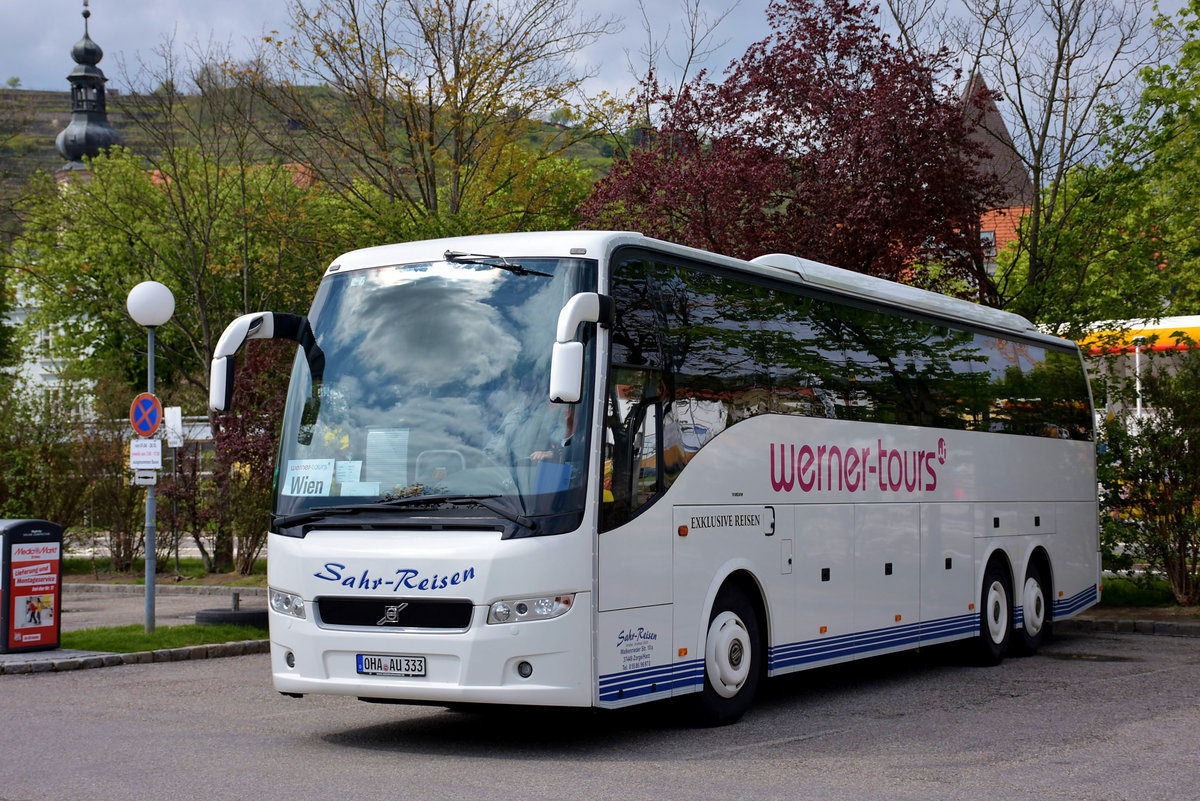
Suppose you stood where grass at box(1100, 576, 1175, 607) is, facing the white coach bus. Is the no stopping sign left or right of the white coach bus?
right

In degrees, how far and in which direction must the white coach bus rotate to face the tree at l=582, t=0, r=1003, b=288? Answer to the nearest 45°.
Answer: approximately 135° to its right

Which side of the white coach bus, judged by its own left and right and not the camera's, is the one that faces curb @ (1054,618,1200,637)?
back

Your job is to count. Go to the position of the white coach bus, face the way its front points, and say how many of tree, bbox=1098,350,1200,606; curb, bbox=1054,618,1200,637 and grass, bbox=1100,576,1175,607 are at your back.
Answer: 3

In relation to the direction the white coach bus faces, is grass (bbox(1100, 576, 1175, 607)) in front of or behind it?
behind

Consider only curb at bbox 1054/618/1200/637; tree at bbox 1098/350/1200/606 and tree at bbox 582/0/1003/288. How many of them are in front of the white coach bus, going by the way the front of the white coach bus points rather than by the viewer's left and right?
0

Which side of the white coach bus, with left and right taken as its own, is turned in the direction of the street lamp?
right

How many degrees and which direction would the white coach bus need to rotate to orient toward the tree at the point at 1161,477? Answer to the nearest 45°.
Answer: approximately 180°

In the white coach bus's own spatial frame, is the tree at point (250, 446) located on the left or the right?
on its right

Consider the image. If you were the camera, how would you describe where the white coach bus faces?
facing the viewer and to the left of the viewer

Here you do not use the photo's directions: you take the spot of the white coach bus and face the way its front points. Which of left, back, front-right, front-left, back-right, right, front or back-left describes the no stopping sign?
right
